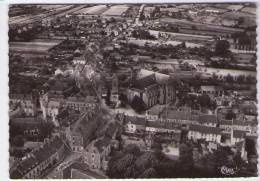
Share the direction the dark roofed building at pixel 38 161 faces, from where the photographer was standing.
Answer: facing the viewer and to the right of the viewer

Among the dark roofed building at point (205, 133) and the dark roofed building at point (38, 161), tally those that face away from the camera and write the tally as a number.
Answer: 0

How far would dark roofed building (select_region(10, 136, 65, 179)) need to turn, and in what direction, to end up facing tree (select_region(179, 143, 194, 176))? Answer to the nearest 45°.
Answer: approximately 45° to its left

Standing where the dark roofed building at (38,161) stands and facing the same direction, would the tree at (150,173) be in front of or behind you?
in front

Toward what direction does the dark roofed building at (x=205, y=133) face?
toward the camera
